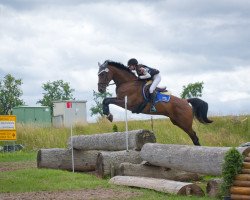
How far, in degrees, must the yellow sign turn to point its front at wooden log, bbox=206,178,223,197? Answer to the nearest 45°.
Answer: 0° — it already faces it

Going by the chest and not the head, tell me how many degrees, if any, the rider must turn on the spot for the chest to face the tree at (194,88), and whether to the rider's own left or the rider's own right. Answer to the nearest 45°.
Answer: approximately 90° to the rider's own right

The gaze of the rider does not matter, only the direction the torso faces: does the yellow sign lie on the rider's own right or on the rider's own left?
on the rider's own right

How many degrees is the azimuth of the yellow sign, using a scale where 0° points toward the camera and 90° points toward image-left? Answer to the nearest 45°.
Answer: approximately 0°

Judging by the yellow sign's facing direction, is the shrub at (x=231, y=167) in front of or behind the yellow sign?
in front

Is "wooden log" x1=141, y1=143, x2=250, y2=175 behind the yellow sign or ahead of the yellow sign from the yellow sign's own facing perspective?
ahead

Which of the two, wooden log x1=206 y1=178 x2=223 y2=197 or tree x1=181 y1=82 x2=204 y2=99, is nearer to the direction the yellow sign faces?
the wooden log

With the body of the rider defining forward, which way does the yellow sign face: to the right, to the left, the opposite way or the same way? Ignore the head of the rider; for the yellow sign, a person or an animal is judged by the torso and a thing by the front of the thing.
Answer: to the left

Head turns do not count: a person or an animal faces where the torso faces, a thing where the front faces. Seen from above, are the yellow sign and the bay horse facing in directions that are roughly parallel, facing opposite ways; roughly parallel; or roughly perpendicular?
roughly perpendicular

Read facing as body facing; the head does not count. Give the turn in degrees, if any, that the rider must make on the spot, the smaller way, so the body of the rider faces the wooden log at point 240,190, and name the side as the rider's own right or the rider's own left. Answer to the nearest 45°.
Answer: approximately 90° to the rider's own left

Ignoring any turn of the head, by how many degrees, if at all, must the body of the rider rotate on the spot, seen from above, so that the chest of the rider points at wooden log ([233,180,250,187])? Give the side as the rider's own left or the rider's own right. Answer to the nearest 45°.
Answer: approximately 90° to the rider's own left

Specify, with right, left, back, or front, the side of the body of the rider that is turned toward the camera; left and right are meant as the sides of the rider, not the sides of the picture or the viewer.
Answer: left

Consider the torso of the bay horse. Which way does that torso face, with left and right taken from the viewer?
facing to the left of the viewer
